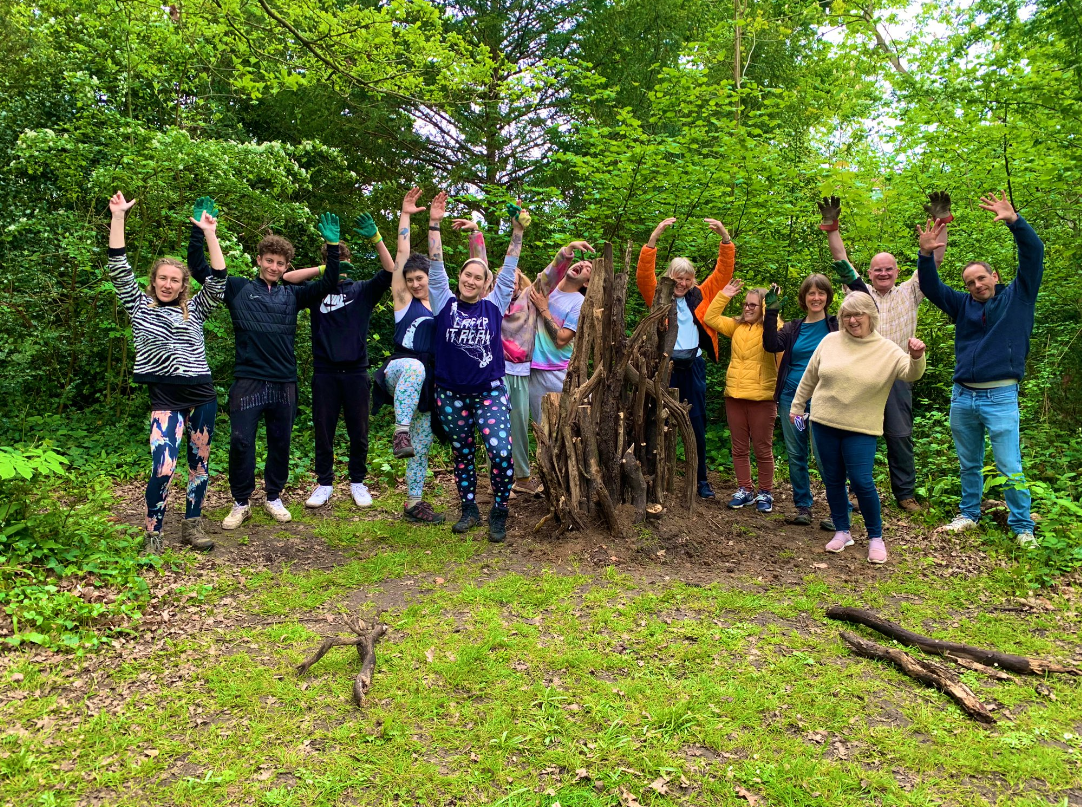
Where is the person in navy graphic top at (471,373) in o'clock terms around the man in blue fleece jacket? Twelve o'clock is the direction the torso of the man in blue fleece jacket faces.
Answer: The person in navy graphic top is roughly at 2 o'clock from the man in blue fleece jacket.

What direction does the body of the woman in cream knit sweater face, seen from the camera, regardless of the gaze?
toward the camera

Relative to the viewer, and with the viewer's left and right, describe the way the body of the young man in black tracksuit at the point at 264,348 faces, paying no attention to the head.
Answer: facing the viewer

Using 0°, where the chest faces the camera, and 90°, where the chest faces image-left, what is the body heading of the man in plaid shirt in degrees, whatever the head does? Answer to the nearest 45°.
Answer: approximately 0°

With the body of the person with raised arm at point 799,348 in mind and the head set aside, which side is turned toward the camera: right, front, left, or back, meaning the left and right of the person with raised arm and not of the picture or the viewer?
front

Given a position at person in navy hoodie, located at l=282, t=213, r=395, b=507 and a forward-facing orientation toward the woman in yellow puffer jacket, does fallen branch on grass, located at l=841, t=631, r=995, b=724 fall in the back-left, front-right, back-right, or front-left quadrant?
front-right

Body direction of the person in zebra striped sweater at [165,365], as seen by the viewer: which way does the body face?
toward the camera

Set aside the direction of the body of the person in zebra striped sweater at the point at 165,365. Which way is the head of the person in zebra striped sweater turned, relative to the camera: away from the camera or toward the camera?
toward the camera

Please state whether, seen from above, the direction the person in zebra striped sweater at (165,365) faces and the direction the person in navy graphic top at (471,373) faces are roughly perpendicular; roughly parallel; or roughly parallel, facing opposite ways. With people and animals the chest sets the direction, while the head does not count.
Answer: roughly parallel

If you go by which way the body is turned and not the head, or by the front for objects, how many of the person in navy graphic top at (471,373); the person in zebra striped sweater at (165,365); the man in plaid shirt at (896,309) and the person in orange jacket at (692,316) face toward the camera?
4
